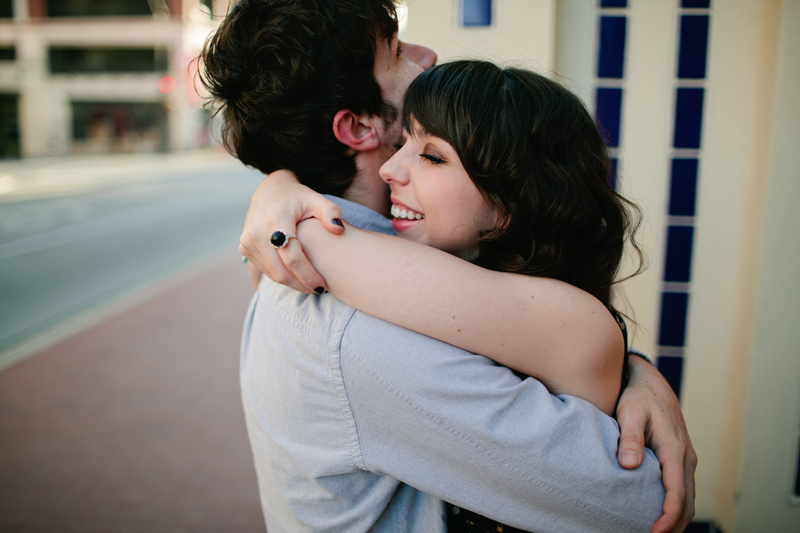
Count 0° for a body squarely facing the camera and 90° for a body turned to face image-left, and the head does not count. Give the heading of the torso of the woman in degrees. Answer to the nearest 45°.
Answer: approximately 90°

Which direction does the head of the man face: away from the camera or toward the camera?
away from the camera

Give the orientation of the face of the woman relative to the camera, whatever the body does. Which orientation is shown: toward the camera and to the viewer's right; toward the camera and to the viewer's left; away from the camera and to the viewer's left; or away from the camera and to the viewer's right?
toward the camera and to the viewer's left
